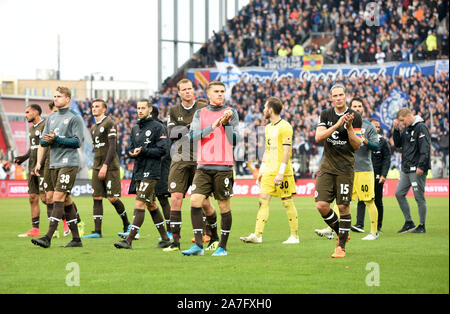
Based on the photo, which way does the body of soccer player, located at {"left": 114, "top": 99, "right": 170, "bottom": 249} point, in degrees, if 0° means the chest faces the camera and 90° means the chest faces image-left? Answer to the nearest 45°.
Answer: approximately 45°

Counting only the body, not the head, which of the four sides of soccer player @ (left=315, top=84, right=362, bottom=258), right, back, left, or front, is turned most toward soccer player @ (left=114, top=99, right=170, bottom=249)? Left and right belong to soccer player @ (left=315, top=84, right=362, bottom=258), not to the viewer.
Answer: right

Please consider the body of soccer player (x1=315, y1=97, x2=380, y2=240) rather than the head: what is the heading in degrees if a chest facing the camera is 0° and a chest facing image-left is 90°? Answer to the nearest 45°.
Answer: approximately 45°

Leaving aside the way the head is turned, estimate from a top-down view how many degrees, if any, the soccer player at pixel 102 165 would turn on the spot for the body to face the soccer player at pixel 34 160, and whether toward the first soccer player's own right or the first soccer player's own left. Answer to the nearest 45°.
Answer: approximately 90° to the first soccer player's own right

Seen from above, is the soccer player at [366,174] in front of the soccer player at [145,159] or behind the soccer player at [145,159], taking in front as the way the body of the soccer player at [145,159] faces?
behind

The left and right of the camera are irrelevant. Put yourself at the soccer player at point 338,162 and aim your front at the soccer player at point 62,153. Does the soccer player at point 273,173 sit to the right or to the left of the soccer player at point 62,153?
right

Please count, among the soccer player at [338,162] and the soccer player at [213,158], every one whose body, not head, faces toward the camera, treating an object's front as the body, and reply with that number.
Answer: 2
